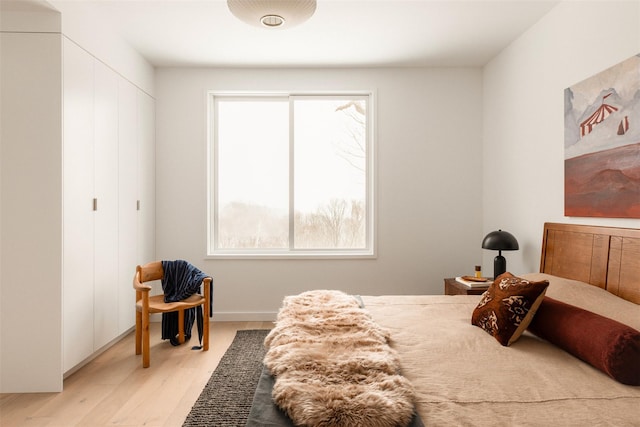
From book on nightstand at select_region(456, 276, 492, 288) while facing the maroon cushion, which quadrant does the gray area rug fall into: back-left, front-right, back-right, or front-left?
front-right

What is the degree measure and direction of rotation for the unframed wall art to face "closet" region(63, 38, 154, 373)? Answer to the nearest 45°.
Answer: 0° — it already faces it

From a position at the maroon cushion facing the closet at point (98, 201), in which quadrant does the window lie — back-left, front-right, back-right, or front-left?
front-right

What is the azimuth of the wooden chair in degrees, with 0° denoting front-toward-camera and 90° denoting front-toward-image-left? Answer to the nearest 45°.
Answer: approximately 315°

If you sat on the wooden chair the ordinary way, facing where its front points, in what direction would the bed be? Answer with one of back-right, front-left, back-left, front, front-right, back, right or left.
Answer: front

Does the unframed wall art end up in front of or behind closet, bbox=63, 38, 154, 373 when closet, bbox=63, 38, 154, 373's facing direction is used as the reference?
in front

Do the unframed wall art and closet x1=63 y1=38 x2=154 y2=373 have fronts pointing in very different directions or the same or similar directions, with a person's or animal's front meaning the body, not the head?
very different directions

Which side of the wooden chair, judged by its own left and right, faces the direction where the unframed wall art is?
front

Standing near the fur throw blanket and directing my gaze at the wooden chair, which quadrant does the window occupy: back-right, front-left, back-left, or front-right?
front-right

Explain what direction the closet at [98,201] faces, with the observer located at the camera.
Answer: facing the viewer and to the right of the viewer

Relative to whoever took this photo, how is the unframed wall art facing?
facing the viewer and to the left of the viewer

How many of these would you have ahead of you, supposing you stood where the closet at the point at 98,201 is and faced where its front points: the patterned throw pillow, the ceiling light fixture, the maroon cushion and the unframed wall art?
4
